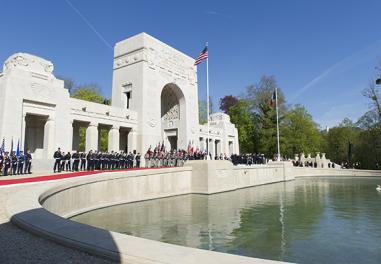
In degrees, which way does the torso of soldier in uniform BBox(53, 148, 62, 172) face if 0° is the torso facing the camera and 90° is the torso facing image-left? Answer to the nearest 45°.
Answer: approximately 315°

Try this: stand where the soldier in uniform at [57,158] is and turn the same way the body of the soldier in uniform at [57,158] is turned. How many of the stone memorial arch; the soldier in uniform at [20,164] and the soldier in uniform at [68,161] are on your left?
2

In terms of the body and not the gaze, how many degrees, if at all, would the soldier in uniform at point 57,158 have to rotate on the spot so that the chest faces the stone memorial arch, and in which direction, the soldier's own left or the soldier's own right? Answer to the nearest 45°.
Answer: approximately 90° to the soldier's own left

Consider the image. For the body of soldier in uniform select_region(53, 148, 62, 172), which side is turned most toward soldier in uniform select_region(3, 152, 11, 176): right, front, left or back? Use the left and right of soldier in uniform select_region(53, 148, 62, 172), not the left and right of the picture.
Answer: right

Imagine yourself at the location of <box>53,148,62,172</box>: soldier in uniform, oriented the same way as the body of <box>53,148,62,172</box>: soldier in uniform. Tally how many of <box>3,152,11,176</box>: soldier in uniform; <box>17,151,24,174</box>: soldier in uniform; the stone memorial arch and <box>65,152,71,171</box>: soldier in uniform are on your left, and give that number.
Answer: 2

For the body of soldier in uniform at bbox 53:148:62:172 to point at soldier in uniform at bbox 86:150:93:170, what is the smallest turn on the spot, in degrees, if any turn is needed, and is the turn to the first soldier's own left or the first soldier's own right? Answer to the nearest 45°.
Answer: approximately 90° to the first soldier's own left

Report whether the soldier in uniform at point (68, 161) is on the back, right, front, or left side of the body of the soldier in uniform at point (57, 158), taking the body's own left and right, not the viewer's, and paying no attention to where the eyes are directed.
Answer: left
